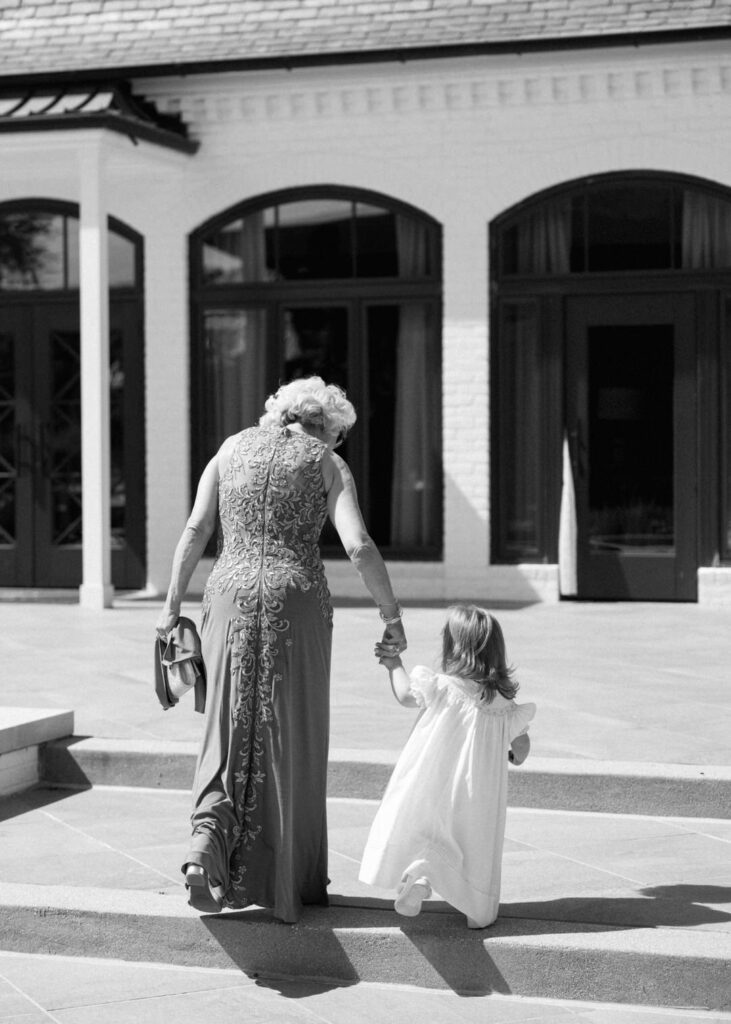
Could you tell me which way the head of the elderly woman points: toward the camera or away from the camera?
away from the camera

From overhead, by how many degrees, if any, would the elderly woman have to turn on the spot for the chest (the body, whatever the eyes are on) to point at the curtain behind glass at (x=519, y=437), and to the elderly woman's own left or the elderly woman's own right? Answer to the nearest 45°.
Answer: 0° — they already face it

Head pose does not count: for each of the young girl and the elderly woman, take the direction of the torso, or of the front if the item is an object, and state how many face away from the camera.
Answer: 2

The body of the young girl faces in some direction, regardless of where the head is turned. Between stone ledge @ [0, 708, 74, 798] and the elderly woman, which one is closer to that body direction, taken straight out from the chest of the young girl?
the stone ledge

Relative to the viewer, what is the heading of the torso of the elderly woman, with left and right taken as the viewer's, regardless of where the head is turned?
facing away from the viewer

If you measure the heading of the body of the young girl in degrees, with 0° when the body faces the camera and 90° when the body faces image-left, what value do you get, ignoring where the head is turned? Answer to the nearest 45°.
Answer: approximately 180°
